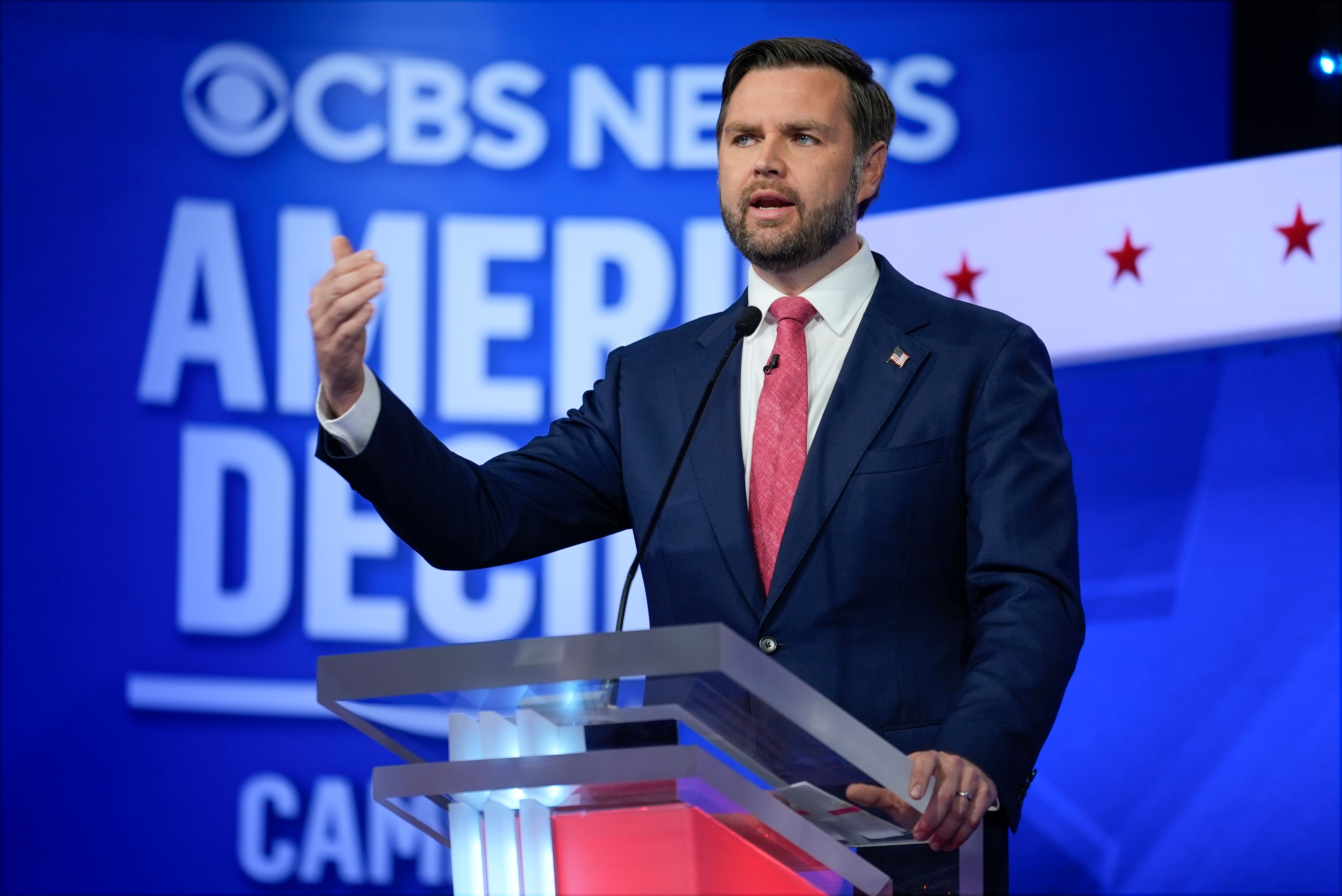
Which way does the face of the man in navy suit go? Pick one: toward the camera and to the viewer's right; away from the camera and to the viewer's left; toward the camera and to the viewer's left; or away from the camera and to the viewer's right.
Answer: toward the camera and to the viewer's left

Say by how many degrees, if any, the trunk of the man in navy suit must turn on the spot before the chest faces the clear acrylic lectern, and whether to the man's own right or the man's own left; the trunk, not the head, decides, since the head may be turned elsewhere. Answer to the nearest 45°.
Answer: approximately 45° to the man's own left

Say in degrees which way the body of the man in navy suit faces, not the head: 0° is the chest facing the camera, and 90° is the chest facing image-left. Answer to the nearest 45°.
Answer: approximately 45°
